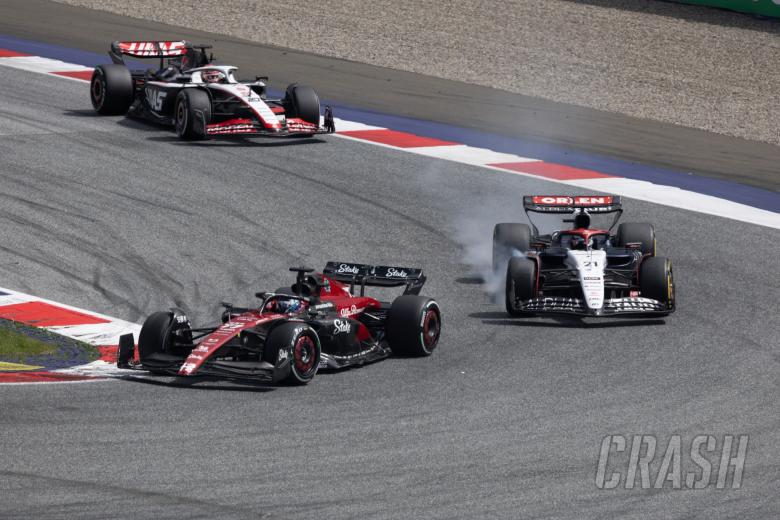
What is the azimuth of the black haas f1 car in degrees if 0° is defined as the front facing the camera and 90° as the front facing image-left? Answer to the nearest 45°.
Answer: approximately 315°

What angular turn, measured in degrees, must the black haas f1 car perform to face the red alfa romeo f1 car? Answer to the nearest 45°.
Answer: approximately 45° to its right

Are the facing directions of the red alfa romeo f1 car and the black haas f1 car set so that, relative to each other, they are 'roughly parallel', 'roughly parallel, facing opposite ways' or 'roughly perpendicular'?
roughly perpendicular

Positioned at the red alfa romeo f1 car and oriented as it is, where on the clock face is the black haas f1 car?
The black haas f1 car is roughly at 4 o'clock from the red alfa romeo f1 car.

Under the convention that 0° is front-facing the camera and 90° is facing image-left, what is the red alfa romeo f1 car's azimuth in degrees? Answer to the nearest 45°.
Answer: approximately 45°
